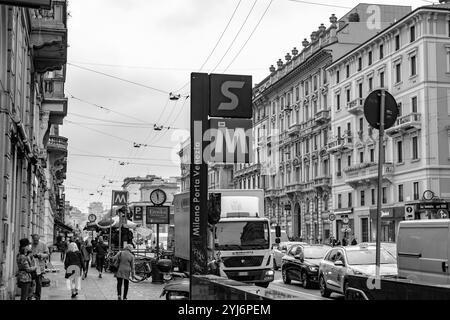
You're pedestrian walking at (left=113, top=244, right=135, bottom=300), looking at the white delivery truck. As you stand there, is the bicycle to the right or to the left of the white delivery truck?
left

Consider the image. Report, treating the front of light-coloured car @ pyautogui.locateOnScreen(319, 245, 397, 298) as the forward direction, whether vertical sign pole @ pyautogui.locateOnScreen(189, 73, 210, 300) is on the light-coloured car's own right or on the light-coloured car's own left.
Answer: on the light-coloured car's own right

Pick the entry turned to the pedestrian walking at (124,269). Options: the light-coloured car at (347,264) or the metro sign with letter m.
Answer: the metro sign with letter m

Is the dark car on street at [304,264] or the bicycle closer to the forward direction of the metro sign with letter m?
the bicycle

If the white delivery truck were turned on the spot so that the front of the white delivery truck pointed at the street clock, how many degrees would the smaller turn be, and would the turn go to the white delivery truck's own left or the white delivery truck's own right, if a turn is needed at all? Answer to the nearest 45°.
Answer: approximately 180°

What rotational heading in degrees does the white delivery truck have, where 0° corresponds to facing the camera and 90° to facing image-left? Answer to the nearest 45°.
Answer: approximately 315°

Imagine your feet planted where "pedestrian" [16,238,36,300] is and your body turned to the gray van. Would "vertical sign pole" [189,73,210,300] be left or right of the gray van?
right

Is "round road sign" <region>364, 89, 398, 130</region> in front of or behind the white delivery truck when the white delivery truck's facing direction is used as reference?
in front

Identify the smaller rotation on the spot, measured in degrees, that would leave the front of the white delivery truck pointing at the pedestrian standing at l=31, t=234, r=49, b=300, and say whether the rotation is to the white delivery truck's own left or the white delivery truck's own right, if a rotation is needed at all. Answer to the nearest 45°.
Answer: approximately 90° to the white delivery truck's own right
